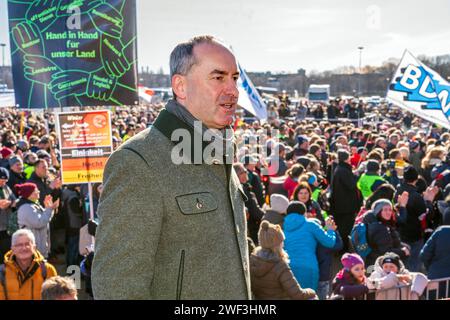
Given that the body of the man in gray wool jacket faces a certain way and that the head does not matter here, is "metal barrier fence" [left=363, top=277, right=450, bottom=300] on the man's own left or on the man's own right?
on the man's own left

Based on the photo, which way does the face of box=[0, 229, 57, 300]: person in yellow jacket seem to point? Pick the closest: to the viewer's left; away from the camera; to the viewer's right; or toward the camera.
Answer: toward the camera

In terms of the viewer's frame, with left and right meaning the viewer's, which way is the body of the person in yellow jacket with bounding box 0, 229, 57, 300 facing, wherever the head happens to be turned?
facing the viewer

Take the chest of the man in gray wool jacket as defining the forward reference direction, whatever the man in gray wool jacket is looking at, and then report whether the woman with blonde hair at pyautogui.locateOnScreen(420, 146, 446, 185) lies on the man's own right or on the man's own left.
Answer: on the man's own left

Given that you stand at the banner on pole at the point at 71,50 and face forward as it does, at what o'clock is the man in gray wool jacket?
The man in gray wool jacket is roughly at 12 o'clock from the banner on pole.

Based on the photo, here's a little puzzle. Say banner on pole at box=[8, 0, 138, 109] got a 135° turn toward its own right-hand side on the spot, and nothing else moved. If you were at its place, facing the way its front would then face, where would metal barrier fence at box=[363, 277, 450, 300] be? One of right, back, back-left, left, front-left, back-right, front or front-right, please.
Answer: back

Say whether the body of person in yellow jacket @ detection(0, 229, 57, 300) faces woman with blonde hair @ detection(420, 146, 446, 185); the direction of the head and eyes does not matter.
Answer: no

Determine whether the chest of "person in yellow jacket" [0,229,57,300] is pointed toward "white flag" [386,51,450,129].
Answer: no

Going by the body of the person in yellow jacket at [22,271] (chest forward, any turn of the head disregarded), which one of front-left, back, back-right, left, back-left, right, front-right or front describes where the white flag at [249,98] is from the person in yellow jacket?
back-left

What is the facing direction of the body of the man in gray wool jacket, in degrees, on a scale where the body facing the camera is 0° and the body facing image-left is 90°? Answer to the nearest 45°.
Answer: approximately 315°

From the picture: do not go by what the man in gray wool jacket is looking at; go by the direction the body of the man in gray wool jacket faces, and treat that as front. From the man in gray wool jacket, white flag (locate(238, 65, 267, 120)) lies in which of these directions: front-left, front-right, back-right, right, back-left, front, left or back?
back-left

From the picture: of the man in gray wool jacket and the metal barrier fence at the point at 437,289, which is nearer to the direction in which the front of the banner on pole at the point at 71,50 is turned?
the man in gray wool jacket

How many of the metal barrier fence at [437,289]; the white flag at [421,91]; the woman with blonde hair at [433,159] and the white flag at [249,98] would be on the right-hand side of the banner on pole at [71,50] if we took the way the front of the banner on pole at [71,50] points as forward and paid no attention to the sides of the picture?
0

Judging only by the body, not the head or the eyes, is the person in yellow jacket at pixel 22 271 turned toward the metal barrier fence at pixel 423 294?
no

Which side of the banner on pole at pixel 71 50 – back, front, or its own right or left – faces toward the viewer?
front

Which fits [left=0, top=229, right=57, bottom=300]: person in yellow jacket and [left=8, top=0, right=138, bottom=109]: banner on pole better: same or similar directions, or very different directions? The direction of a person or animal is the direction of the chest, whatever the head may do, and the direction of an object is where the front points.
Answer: same or similar directions

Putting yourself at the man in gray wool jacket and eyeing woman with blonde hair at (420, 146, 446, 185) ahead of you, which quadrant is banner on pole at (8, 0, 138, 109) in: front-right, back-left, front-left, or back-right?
front-left

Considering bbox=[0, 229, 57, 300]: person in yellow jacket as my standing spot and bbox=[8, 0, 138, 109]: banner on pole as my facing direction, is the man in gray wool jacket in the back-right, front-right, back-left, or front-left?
back-right

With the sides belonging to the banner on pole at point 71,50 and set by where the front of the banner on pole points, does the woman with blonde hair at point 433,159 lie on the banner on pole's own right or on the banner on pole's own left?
on the banner on pole's own left
